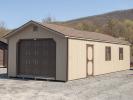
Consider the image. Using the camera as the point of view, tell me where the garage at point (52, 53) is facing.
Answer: facing the viewer and to the left of the viewer
